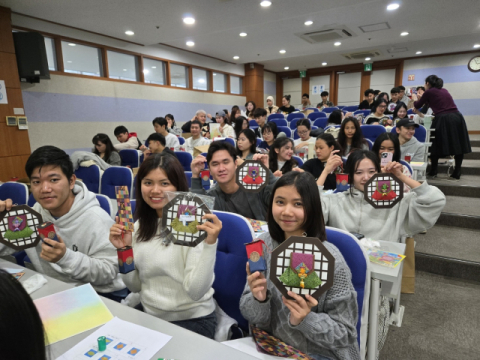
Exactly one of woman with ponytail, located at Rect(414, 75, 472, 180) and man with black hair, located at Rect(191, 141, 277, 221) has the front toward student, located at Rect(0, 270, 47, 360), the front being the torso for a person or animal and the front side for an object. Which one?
the man with black hair

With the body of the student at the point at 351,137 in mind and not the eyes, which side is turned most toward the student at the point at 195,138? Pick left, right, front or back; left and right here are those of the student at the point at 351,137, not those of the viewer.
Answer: right

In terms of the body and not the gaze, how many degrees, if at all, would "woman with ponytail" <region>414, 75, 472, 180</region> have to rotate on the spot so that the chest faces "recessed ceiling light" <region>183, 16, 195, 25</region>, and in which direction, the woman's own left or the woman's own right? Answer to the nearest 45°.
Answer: approximately 45° to the woman's own left

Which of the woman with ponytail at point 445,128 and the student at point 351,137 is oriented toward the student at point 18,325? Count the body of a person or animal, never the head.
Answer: the student at point 351,137

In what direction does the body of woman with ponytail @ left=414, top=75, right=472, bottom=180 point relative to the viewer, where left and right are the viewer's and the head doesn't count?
facing away from the viewer and to the left of the viewer

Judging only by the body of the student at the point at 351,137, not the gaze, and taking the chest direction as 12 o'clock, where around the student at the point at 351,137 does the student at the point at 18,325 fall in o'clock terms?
the student at the point at 18,325 is roughly at 12 o'clock from the student at the point at 351,137.

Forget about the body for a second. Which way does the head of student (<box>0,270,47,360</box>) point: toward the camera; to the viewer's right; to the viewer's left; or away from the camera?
away from the camera

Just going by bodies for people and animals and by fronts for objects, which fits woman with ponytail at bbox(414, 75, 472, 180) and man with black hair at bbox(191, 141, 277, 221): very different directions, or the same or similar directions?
very different directions

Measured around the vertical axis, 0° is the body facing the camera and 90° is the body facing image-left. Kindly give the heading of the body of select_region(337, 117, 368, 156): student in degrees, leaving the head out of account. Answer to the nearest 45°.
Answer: approximately 0°
